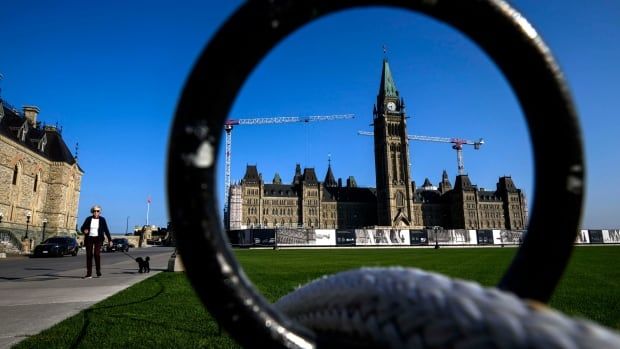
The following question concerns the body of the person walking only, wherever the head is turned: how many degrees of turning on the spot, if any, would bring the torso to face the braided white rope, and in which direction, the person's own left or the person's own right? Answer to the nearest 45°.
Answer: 0° — they already face it

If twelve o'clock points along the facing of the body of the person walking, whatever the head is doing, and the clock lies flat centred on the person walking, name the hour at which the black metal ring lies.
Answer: The black metal ring is roughly at 12 o'clock from the person walking.

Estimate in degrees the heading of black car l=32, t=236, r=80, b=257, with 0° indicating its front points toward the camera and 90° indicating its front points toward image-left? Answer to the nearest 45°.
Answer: approximately 45°

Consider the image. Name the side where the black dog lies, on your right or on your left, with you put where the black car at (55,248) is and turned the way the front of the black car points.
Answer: on your left

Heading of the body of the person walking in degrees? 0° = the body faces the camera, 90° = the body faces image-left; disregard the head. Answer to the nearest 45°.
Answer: approximately 0°

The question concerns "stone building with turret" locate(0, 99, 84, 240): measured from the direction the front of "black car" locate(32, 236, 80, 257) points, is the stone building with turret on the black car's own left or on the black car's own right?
on the black car's own right

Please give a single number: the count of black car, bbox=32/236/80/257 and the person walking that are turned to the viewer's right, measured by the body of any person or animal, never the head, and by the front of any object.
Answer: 0

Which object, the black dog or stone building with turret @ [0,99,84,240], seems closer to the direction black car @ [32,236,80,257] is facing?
the black dog
